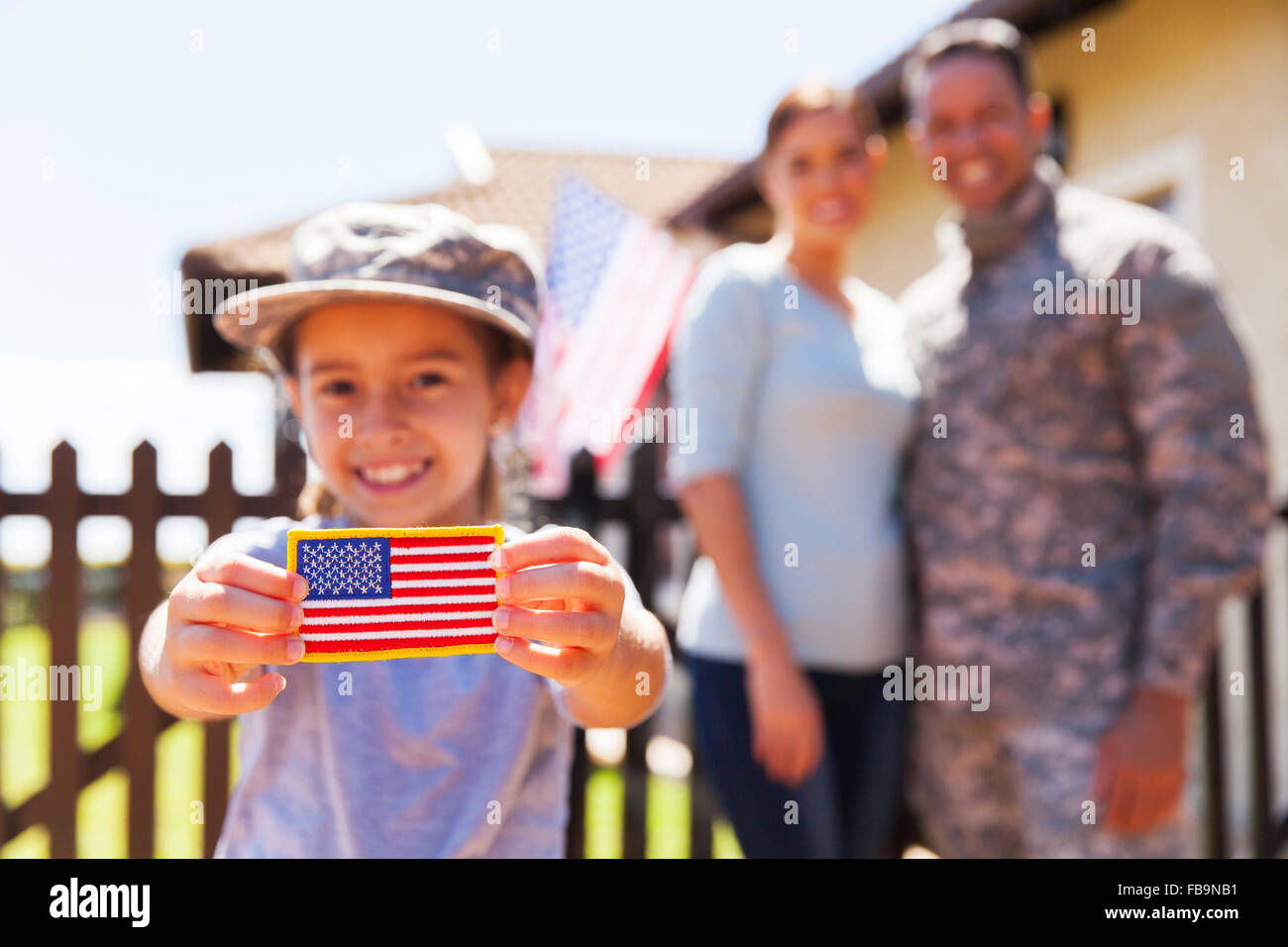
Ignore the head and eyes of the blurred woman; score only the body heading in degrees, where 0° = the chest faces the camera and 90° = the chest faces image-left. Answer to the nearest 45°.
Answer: approximately 315°

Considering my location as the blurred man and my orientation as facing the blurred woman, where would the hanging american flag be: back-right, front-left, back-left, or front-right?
front-right

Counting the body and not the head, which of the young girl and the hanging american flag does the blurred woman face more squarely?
the young girl

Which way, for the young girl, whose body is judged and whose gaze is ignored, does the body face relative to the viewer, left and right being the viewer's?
facing the viewer

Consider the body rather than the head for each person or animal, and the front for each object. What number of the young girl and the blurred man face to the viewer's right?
0

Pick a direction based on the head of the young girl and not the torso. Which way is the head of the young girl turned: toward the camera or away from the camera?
toward the camera

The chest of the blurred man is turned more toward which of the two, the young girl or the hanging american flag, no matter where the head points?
the young girl

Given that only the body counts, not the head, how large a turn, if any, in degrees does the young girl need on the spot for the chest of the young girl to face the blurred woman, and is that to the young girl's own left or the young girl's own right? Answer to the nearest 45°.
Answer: approximately 135° to the young girl's own left

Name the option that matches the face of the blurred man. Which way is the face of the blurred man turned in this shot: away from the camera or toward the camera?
toward the camera

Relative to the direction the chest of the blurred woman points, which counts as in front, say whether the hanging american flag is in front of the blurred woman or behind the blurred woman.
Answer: behind

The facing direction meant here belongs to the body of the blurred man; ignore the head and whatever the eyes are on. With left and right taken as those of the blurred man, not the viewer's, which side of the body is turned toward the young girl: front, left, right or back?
front
